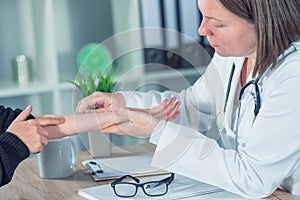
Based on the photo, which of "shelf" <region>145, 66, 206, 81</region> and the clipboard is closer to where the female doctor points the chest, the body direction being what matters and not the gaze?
the clipboard

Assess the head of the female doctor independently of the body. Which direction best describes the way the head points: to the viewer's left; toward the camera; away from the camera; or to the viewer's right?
to the viewer's left

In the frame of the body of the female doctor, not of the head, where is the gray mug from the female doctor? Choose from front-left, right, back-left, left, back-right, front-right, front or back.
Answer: front-right

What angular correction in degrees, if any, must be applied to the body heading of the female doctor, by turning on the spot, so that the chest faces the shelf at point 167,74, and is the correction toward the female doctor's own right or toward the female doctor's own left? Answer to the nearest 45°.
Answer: approximately 135° to the female doctor's own right

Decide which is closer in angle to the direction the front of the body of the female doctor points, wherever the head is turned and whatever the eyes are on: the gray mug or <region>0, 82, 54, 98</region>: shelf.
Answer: the gray mug

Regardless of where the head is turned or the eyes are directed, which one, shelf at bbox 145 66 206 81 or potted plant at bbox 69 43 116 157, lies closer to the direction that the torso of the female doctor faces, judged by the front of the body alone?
the potted plant

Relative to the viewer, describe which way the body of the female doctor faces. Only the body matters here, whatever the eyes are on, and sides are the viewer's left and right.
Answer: facing the viewer and to the left of the viewer

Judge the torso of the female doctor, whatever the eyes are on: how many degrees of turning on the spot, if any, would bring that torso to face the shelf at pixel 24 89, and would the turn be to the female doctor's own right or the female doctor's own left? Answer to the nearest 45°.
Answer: approximately 90° to the female doctor's own right
